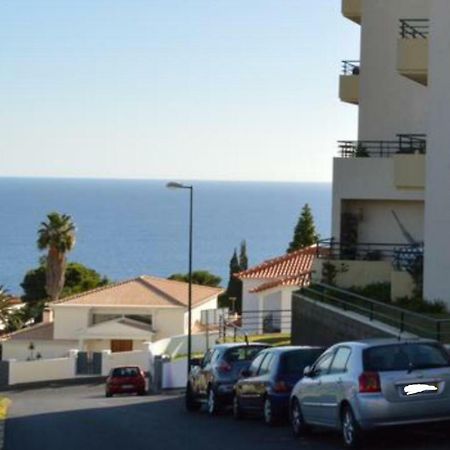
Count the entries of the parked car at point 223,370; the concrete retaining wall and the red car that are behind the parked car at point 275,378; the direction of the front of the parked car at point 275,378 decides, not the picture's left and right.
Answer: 0

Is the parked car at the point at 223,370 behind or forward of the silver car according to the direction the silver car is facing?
forward

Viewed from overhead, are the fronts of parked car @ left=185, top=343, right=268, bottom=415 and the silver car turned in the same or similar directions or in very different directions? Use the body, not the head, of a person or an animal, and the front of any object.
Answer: same or similar directions

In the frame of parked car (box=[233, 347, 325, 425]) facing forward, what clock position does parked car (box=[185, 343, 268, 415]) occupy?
parked car (box=[185, 343, 268, 415]) is roughly at 1 o'clock from parked car (box=[233, 347, 325, 425]).

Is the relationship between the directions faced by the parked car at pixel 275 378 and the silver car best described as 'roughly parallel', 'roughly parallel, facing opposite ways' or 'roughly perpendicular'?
roughly parallel

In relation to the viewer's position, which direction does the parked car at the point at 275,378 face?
facing away from the viewer and to the left of the viewer

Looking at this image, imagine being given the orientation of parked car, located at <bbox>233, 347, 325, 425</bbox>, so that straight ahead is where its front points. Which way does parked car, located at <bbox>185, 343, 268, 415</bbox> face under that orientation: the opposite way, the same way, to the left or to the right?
the same way

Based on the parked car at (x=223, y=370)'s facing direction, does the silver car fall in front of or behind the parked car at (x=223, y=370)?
behind

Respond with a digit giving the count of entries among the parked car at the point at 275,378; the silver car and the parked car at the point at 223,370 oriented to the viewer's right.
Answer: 0

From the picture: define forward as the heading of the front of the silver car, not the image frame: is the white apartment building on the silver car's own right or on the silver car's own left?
on the silver car's own right

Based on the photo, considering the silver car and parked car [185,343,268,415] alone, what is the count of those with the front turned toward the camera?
0

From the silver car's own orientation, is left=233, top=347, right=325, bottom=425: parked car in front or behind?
in front

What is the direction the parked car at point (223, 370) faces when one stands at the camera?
facing away from the viewer and to the left of the viewer

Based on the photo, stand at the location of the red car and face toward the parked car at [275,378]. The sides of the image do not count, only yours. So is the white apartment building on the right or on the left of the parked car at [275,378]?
left

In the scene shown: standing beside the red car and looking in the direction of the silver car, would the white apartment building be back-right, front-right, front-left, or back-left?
front-left

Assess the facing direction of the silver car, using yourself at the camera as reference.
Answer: facing away from the viewer and to the left of the viewer

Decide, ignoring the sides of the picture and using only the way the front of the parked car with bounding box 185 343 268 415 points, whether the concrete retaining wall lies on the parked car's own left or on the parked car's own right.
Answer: on the parked car's own right
